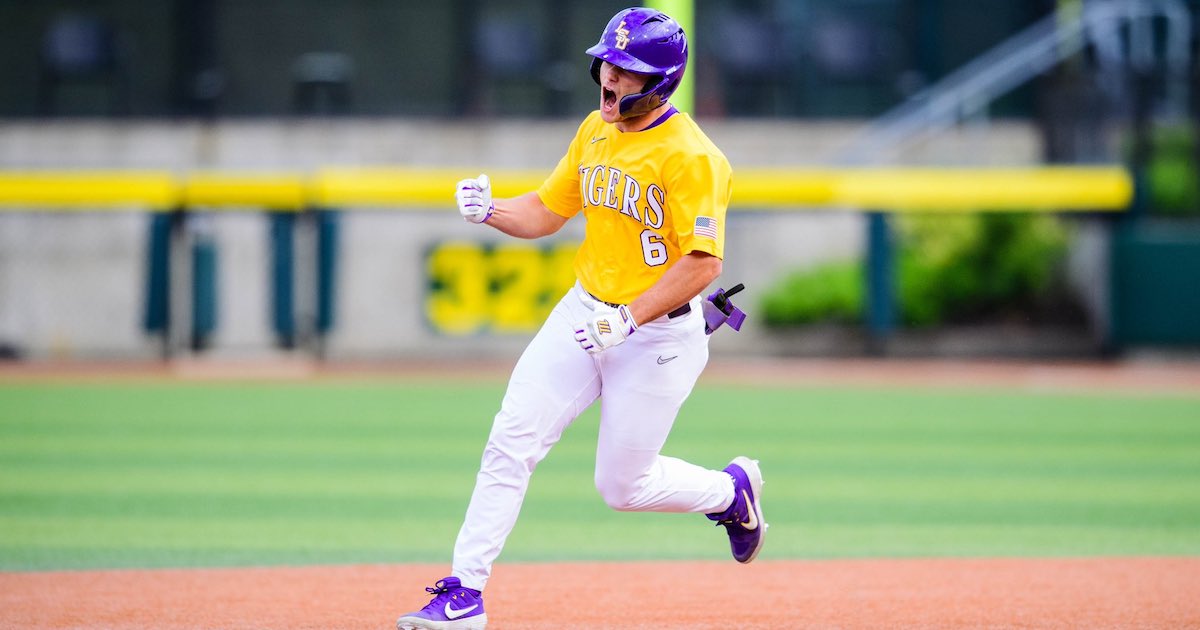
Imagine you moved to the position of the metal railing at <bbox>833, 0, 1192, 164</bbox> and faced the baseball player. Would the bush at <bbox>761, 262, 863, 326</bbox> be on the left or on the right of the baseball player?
right

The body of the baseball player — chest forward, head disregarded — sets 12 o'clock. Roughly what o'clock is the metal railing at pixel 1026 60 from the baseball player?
The metal railing is roughly at 5 o'clock from the baseball player.

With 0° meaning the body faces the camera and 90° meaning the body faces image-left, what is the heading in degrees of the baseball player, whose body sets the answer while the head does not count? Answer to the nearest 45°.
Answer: approximately 45°

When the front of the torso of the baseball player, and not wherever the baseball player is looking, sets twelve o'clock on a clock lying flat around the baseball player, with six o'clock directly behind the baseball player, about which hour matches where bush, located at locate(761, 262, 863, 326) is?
The bush is roughly at 5 o'clock from the baseball player.

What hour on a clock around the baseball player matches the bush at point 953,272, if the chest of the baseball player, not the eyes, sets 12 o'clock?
The bush is roughly at 5 o'clock from the baseball player.

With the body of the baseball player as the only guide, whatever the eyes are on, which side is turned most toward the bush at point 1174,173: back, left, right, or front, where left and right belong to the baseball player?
back
